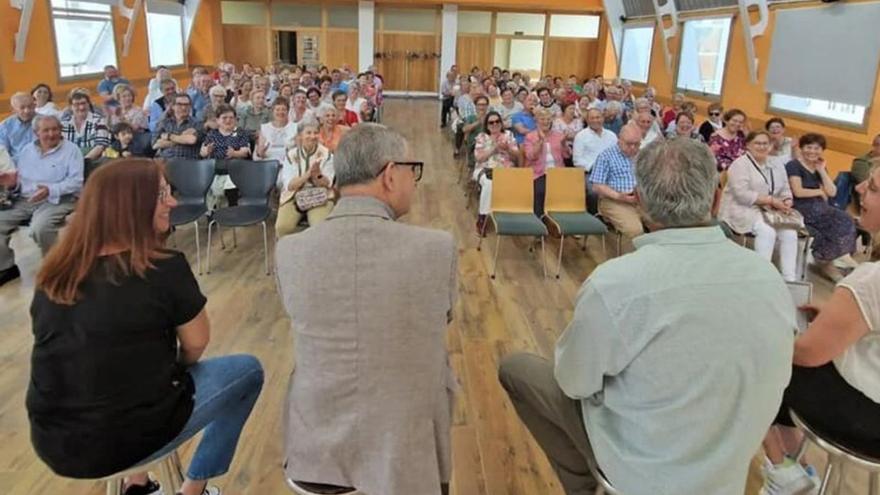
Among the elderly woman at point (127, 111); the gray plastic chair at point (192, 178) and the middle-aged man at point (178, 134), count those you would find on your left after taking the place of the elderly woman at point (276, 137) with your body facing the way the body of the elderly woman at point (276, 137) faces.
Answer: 0

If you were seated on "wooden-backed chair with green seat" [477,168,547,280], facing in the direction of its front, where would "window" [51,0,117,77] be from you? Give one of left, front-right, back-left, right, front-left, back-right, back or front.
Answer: back-right

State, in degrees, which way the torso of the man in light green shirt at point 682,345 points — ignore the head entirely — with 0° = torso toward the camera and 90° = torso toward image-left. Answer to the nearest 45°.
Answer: approximately 180°

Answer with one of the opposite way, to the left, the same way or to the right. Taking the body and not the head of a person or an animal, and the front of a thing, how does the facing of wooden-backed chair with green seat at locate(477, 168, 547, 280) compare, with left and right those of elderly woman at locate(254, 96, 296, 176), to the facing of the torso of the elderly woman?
the same way

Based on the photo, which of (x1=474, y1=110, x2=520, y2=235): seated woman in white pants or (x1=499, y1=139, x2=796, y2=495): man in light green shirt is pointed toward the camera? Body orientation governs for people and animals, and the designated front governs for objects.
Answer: the seated woman in white pants

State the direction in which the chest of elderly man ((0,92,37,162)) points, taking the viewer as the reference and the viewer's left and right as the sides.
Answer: facing the viewer and to the right of the viewer

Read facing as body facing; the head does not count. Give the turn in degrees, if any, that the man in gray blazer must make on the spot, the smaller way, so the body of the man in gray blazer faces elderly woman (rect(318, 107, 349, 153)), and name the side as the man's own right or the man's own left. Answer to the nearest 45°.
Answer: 0° — they already face them

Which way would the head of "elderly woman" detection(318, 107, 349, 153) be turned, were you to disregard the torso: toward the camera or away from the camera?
toward the camera

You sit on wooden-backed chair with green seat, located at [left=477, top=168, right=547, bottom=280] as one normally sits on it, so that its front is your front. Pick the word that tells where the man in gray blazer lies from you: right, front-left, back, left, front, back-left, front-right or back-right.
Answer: front

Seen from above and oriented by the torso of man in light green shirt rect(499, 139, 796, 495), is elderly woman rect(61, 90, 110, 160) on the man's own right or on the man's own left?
on the man's own left

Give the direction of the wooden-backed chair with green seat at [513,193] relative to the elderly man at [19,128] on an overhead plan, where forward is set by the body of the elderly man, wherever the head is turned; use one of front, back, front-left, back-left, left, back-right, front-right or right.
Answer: front

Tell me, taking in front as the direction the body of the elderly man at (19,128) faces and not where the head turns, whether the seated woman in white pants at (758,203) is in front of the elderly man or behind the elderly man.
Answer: in front

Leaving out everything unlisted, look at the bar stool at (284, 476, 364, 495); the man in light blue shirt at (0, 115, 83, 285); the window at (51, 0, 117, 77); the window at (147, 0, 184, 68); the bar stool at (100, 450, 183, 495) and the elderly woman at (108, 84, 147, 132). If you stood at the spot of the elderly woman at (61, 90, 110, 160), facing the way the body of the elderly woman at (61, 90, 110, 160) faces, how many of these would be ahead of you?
3

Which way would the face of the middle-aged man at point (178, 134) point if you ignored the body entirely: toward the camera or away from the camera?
toward the camera

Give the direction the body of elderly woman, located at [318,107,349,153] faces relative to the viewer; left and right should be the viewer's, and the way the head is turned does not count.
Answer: facing the viewer

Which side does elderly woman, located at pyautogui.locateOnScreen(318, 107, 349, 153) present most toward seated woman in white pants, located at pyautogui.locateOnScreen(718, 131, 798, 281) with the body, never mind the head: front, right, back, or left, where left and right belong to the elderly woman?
left

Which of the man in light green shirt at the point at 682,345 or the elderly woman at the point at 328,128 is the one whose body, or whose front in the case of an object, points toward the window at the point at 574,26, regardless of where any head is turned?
the man in light green shirt

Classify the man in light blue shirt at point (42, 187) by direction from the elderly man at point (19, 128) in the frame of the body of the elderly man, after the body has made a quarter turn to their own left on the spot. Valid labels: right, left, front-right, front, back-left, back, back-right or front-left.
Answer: back-right

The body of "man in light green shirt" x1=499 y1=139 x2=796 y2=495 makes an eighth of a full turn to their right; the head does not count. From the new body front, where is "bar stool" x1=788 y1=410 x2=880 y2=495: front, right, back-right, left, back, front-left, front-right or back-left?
front

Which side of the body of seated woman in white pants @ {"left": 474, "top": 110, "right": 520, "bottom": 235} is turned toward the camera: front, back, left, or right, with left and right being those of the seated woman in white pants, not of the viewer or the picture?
front

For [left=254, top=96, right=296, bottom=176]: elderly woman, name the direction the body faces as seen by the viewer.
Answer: toward the camera

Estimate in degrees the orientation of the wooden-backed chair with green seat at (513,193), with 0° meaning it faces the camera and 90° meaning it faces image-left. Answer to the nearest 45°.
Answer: approximately 0°

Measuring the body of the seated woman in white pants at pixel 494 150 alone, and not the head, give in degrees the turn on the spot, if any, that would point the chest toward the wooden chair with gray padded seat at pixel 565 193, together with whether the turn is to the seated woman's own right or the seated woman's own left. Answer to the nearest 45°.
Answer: approximately 45° to the seated woman's own left
